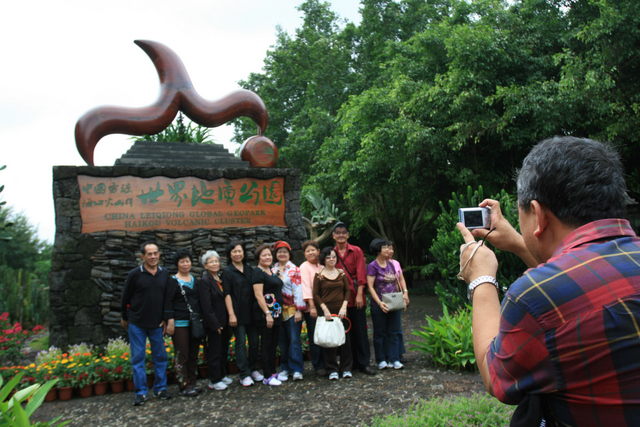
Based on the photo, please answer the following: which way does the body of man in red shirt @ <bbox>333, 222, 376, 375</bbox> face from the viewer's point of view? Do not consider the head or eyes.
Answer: toward the camera

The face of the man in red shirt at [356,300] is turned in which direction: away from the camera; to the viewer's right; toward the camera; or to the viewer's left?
toward the camera

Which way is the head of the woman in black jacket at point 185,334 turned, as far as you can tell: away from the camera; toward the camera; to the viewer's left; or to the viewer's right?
toward the camera

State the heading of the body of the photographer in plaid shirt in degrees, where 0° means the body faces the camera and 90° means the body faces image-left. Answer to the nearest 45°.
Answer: approximately 135°

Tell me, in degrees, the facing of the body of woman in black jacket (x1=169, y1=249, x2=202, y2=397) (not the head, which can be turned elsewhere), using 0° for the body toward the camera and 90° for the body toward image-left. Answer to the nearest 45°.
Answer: approximately 315°

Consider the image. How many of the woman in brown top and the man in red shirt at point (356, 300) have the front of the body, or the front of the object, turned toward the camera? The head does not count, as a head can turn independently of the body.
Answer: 2

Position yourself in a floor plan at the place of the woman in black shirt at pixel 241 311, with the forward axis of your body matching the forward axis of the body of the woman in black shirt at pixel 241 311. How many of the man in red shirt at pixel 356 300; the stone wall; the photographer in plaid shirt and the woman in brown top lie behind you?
1

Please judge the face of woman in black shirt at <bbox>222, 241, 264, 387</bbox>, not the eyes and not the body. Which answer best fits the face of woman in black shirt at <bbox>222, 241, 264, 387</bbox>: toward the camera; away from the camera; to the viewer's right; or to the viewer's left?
toward the camera

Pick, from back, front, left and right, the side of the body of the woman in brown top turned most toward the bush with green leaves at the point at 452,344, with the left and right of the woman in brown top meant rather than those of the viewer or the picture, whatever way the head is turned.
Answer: left

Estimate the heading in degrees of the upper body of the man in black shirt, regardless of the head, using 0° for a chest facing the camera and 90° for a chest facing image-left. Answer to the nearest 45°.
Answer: approximately 315°

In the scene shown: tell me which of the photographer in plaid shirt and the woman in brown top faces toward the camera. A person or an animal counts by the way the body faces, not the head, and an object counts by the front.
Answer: the woman in brown top

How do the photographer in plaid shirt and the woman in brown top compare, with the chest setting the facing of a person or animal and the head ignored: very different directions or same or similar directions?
very different directions

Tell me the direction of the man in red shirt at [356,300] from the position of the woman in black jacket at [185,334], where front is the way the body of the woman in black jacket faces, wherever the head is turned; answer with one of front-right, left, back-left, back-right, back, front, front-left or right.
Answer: front-left

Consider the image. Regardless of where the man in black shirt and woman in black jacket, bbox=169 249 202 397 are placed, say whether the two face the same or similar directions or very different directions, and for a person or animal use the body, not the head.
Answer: same or similar directions

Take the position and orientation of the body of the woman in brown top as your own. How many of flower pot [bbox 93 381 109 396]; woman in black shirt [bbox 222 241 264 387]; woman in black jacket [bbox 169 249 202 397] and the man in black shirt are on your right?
4

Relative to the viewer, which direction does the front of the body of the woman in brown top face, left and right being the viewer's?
facing the viewer

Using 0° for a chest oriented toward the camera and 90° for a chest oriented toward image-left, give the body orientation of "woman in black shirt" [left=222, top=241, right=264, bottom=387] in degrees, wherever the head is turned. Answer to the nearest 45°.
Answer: approximately 315°
